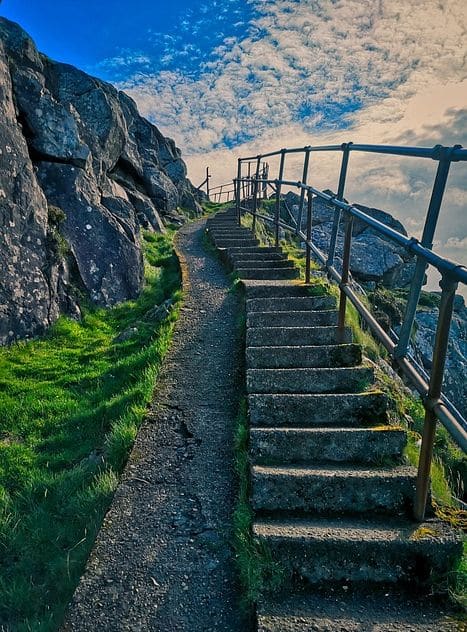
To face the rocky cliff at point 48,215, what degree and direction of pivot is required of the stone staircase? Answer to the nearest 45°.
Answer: approximately 135° to its right

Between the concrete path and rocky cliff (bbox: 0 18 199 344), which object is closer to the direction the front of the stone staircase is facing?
the concrete path

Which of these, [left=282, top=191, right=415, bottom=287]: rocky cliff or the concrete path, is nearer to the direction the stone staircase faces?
the concrete path

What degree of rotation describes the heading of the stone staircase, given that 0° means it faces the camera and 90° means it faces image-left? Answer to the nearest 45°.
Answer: approximately 0°

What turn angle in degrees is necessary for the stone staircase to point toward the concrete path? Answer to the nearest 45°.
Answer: approximately 90° to its right

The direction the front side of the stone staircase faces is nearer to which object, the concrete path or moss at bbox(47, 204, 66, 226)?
the concrete path

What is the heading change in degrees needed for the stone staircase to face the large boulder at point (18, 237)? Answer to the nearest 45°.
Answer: approximately 135° to its right

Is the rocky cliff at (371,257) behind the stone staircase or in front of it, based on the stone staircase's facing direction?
behind

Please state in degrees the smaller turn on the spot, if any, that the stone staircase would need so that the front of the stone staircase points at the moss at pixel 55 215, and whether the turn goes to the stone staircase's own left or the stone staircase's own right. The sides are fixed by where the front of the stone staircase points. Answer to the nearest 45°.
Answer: approximately 135° to the stone staircase's own right
